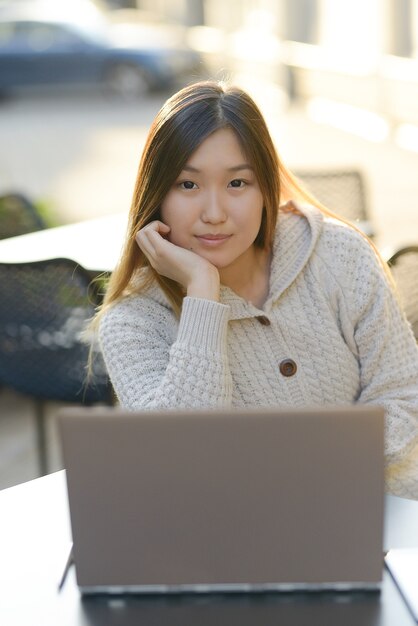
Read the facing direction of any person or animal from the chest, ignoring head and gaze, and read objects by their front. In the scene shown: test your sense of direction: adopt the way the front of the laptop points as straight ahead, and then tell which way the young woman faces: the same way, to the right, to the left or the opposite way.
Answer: the opposite way

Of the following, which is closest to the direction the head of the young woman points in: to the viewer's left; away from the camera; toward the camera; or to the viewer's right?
toward the camera

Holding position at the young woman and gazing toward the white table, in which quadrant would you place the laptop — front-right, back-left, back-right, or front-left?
back-left

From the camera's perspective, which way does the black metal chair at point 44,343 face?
away from the camera

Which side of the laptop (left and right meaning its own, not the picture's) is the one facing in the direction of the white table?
front

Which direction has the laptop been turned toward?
away from the camera

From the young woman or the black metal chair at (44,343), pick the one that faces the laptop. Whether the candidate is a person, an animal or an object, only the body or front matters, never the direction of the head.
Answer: the young woman

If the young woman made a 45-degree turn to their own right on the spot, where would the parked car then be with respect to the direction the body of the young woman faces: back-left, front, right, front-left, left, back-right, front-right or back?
back-right

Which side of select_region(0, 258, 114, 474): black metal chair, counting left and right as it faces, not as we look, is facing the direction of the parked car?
front

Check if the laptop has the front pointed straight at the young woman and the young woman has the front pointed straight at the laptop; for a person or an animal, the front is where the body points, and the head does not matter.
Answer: yes

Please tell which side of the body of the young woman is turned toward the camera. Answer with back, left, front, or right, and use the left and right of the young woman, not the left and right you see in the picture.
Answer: front

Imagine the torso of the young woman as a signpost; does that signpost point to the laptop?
yes

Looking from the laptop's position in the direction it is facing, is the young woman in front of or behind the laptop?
in front
